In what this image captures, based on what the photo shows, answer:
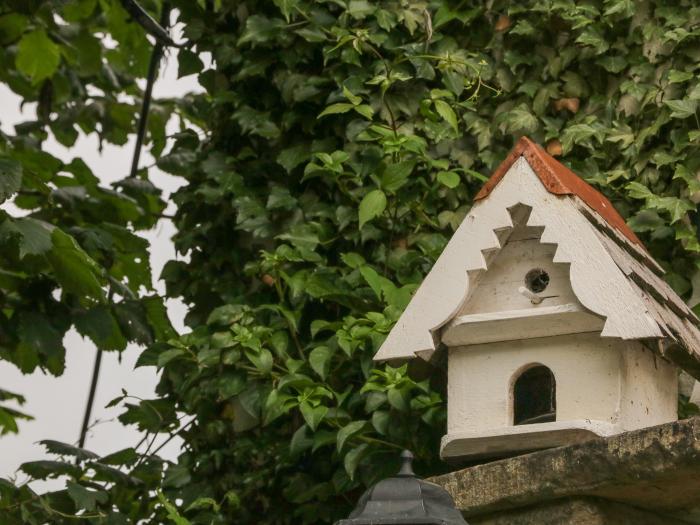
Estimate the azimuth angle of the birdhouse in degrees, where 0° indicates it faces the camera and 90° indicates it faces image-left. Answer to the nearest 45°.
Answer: approximately 45°

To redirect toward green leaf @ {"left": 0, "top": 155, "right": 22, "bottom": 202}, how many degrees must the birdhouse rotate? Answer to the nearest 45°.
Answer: approximately 45° to its right

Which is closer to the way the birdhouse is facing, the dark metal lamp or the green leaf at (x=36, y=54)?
the dark metal lamp

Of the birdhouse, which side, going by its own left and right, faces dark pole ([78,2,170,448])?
right
